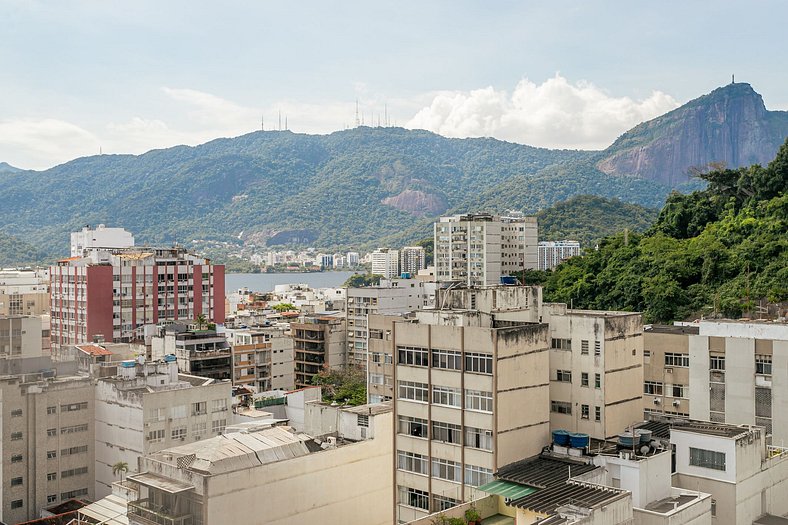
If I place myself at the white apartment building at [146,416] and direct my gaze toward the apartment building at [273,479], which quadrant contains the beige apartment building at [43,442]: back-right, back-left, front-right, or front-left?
back-right

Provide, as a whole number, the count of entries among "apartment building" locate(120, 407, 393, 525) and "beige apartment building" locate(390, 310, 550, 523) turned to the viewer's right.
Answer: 0

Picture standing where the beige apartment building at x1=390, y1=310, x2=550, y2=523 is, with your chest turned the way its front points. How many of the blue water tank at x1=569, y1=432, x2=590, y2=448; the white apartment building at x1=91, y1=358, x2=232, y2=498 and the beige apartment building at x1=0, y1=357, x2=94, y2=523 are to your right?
2

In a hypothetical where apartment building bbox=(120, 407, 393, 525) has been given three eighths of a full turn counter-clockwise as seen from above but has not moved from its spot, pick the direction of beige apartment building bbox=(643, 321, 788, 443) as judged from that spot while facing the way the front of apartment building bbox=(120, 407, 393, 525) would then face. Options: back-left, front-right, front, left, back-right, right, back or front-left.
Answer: front

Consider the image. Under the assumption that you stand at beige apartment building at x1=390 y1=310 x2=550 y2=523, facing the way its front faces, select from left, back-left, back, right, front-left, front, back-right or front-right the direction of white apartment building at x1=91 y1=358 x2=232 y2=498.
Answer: right

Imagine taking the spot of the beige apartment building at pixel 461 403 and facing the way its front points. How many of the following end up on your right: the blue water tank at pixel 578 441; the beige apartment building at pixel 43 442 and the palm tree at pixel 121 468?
2

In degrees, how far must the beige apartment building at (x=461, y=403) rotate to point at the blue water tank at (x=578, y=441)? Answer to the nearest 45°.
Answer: approximately 135° to its left

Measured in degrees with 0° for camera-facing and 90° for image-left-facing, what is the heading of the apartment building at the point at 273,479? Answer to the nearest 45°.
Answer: approximately 45°

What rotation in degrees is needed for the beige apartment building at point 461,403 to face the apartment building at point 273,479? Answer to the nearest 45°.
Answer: approximately 45° to its right

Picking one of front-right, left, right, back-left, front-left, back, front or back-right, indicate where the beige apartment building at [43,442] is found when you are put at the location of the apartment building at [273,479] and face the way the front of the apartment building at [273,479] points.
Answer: right

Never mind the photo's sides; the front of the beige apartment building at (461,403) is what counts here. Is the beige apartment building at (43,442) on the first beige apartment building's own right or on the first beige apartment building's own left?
on the first beige apartment building's own right

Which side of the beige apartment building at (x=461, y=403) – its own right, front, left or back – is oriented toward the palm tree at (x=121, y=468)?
right

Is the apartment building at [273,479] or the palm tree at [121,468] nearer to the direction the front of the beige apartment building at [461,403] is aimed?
the apartment building

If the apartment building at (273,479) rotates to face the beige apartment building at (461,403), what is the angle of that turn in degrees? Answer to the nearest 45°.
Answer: approximately 135° to its left

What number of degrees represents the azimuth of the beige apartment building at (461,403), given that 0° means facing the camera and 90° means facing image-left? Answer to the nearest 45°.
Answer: approximately 45°
